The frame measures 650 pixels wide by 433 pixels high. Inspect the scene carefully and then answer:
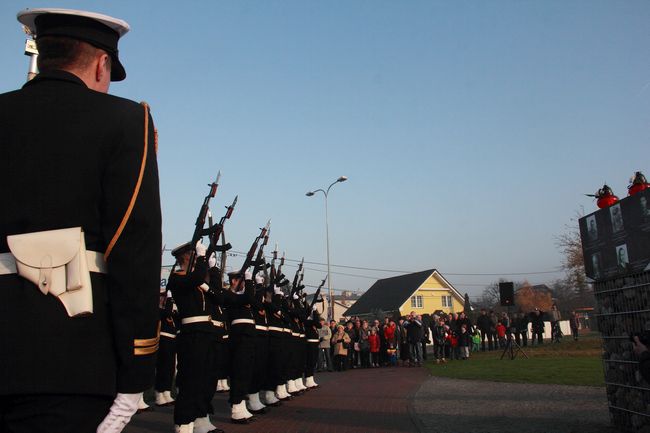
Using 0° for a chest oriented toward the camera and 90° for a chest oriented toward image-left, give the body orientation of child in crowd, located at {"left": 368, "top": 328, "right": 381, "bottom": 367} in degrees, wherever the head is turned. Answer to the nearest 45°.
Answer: approximately 0°

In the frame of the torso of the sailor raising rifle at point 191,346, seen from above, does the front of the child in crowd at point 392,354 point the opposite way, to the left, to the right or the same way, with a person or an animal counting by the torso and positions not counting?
to the right

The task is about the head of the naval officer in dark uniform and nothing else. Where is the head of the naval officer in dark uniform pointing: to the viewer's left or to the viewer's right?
to the viewer's right

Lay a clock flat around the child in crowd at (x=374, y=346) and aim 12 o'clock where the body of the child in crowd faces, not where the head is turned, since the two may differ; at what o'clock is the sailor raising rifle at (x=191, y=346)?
The sailor raising rifle is roughly at 12 o'clock from the child in crowd.
